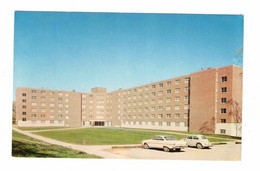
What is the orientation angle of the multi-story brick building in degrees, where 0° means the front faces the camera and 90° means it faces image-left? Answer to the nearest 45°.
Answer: approximately 0°

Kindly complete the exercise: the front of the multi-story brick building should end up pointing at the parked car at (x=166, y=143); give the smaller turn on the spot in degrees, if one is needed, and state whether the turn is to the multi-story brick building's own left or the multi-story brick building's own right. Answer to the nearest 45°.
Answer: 0° — it already faces it
